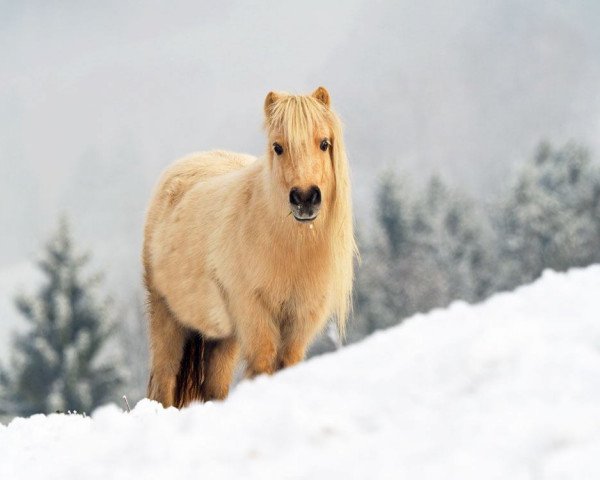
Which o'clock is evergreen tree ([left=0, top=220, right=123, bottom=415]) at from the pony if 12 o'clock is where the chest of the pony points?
The evergreen tree is roughly at 7 o'clock from the pony.

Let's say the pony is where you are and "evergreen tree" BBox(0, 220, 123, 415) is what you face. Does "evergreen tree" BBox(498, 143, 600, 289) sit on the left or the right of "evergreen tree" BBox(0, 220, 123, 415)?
right

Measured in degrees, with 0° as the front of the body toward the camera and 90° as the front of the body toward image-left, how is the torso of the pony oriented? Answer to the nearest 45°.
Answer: approximately 315°

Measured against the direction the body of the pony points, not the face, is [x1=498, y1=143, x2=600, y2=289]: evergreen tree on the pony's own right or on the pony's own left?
on the pony's own left

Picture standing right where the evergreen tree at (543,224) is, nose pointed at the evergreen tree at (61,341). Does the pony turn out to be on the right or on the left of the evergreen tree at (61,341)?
left
